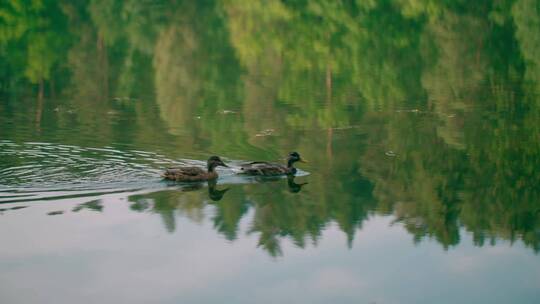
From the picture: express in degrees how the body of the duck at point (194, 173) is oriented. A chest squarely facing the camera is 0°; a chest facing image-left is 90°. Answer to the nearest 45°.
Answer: approximately 270°

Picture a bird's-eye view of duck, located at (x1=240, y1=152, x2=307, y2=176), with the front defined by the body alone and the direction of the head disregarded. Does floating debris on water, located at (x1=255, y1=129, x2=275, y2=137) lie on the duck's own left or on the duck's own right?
on the duck's own left

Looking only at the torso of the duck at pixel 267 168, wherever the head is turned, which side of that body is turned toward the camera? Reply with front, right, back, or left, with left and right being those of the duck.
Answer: right
